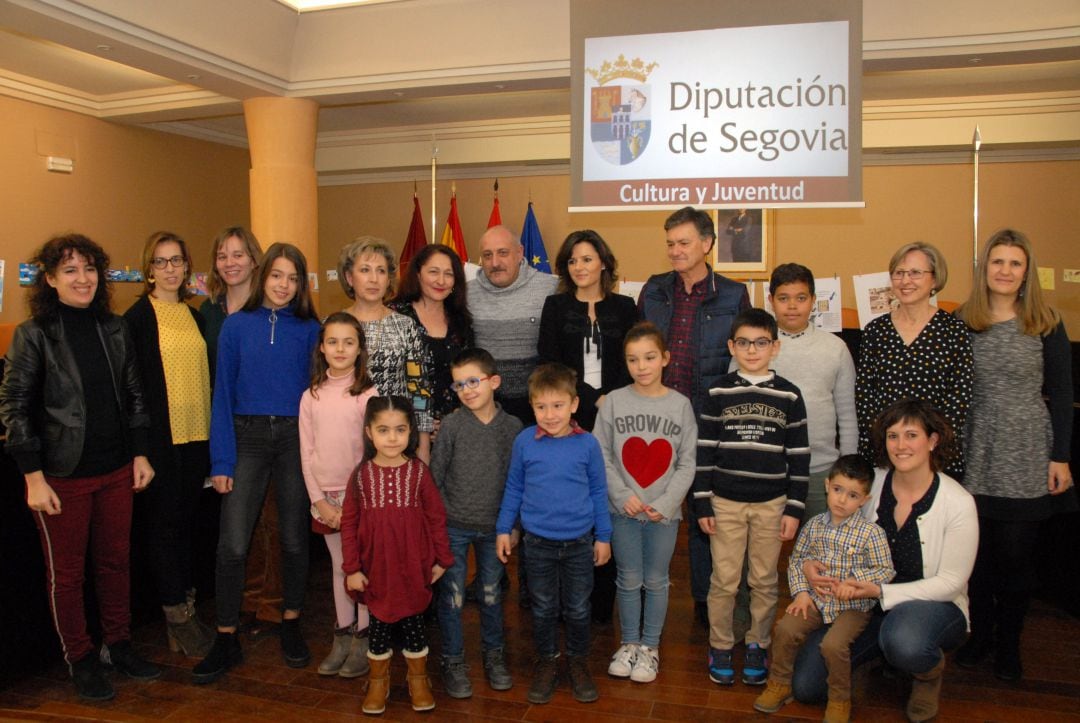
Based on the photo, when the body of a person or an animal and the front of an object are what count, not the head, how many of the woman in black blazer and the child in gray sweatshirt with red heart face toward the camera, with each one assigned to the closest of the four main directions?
2

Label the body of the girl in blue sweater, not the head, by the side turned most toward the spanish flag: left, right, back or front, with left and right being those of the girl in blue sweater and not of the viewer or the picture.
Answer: back

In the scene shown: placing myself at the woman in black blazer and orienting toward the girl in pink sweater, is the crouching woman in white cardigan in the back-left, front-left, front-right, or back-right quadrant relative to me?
back-left

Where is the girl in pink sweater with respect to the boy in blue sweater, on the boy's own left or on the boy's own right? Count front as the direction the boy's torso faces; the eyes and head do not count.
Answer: on the boy's own right

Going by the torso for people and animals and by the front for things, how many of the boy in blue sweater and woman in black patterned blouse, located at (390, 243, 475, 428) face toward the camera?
2

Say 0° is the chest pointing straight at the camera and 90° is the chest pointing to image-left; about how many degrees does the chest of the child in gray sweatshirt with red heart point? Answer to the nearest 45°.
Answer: approximately 0°

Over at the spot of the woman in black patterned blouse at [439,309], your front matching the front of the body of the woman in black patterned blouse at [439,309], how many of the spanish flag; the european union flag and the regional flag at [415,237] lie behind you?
3

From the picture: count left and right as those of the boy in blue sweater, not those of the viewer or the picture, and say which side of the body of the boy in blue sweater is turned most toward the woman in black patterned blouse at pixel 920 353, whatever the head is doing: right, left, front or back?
left

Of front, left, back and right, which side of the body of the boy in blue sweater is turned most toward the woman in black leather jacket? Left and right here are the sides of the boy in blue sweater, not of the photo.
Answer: right

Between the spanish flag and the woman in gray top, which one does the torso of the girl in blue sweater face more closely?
the woman in gray top
